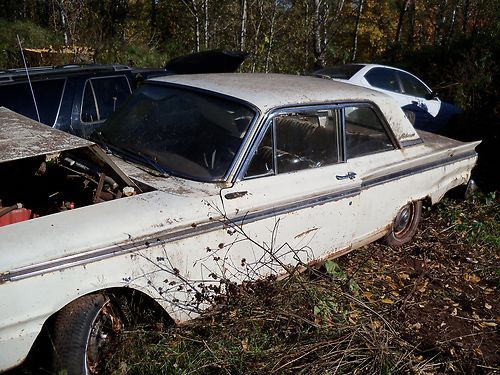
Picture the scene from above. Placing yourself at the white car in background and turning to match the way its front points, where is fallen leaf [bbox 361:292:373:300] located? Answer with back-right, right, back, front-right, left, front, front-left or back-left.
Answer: back-right

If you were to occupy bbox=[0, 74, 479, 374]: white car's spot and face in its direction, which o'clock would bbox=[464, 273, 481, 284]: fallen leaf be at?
The fallen leaf is roughly at 7 o'clock from the white car.

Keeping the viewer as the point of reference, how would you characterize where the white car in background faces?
facing away from the viewer and to the right of the viewer

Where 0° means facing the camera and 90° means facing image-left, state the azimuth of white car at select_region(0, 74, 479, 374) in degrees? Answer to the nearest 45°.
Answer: approximately 45°

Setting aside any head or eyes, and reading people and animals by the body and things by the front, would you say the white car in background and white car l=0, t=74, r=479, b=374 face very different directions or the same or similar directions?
very different directions

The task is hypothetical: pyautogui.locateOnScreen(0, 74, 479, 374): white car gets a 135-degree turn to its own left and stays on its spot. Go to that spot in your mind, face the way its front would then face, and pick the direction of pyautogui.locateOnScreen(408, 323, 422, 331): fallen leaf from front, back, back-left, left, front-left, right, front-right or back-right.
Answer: front

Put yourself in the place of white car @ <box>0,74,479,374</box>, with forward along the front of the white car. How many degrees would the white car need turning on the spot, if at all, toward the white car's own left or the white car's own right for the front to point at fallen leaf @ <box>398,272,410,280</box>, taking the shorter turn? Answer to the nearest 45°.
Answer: approximately 180°
